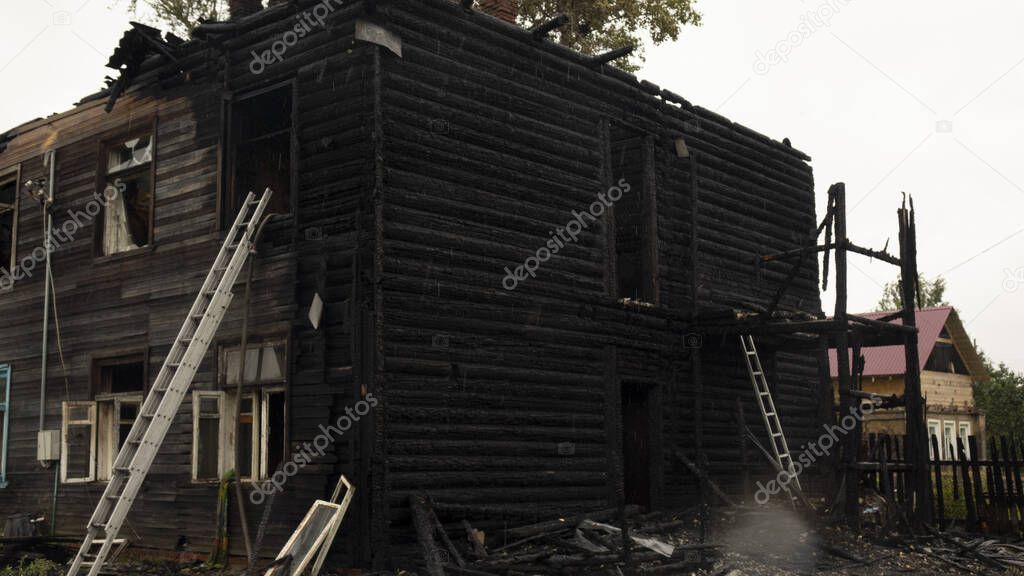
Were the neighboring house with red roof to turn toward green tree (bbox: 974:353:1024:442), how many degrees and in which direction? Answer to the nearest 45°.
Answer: approximately 135° to its left

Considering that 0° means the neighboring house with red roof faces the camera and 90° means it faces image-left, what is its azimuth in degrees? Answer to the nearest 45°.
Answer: approximately 315°

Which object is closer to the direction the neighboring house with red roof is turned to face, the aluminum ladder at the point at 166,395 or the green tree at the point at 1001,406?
the aluminum ladder

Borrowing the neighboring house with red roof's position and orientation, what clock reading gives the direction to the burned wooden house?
The burned wooden house is roughly at 2 o'clock from the neighboring house with red roof.

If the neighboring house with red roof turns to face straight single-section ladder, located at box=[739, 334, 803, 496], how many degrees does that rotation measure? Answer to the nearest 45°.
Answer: approximately 45° to its right

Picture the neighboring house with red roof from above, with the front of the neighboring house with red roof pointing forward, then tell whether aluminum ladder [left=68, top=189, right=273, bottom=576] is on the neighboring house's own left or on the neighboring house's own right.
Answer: on the neighboring house's own right
